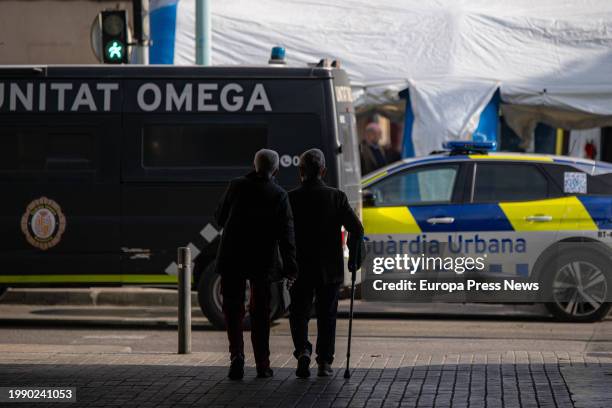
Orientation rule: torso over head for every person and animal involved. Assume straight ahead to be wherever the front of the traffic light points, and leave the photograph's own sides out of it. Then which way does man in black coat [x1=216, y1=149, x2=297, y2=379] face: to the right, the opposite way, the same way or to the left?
the opposite way

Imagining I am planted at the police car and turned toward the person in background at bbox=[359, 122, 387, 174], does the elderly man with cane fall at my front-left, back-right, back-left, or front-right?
back-left

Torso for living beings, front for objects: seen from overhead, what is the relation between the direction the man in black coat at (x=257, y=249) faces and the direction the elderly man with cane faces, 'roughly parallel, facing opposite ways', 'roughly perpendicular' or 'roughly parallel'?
roughly parallel

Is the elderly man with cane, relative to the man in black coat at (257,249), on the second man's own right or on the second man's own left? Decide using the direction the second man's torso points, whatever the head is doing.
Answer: on the second man's own right

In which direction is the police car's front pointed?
to the viewer's left

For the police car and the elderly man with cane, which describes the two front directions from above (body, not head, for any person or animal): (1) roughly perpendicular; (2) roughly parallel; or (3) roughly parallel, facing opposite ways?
roughly perpendicular

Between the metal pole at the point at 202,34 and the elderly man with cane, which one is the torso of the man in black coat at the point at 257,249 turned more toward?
the metal pole

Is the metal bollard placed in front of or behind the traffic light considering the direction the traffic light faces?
in front

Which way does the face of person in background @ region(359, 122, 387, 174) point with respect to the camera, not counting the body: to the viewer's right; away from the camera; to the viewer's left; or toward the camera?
toward the camera

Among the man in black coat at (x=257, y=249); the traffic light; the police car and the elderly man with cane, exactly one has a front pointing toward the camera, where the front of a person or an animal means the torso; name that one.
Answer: the traffic light

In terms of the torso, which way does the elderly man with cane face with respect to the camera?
away from the camera

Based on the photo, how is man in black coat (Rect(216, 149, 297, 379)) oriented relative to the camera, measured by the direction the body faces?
away from the camera

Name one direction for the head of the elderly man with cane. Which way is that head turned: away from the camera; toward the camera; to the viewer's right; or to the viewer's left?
away from the camera

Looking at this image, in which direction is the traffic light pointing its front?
toward the camera

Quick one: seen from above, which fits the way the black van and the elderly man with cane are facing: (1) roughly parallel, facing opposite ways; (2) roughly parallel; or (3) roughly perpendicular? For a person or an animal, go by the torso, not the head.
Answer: roughly perpendicular

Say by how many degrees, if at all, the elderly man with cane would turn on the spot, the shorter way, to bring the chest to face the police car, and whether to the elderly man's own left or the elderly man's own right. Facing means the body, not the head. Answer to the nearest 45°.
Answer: approximately 45° to the elderly man's own right
